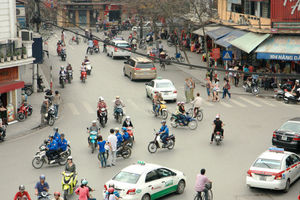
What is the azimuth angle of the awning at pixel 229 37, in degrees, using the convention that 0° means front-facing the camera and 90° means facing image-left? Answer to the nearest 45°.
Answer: approximately 45°

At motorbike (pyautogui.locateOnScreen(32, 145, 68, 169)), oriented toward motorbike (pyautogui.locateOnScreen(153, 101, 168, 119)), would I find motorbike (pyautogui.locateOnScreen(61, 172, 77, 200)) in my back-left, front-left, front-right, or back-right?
back-right

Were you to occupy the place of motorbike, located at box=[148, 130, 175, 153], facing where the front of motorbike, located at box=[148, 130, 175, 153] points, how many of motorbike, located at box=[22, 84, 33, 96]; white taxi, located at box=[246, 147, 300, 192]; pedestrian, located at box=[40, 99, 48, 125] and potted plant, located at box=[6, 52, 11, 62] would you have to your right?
3
